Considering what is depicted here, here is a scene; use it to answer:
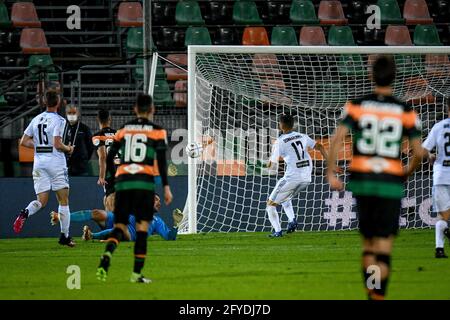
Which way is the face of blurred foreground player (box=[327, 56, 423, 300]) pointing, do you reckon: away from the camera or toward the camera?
away from the camera

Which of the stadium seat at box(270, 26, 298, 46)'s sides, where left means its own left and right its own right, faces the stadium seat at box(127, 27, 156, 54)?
right

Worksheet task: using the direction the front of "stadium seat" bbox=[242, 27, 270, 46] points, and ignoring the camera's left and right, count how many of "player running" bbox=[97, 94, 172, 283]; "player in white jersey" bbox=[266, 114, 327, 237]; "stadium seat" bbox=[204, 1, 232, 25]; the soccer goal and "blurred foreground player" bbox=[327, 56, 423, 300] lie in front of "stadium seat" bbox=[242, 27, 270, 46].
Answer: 4

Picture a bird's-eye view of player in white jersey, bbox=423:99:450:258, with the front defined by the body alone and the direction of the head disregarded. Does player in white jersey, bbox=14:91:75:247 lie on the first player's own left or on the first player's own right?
on the first player's own left

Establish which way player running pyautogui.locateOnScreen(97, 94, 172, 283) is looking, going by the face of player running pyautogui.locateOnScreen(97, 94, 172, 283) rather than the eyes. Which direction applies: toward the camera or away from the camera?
away from the camera

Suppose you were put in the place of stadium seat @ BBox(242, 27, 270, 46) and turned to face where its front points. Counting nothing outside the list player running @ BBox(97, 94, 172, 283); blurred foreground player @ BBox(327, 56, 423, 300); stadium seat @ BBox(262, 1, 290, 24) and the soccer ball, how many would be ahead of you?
3

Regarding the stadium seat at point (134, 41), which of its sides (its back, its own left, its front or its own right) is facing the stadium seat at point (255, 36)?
left

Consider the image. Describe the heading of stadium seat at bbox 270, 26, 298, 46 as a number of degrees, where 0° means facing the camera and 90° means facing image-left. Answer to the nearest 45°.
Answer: approximately 0°

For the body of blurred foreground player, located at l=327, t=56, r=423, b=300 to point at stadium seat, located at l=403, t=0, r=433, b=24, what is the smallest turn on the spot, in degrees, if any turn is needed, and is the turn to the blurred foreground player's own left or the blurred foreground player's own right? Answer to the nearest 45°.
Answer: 0° — they already face it

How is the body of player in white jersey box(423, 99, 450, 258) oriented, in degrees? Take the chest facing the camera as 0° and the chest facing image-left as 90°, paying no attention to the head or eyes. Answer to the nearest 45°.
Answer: approximately 180°

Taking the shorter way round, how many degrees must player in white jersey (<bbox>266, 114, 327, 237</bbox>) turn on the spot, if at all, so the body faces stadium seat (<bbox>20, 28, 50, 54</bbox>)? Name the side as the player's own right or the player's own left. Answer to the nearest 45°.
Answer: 0° — they already face it
